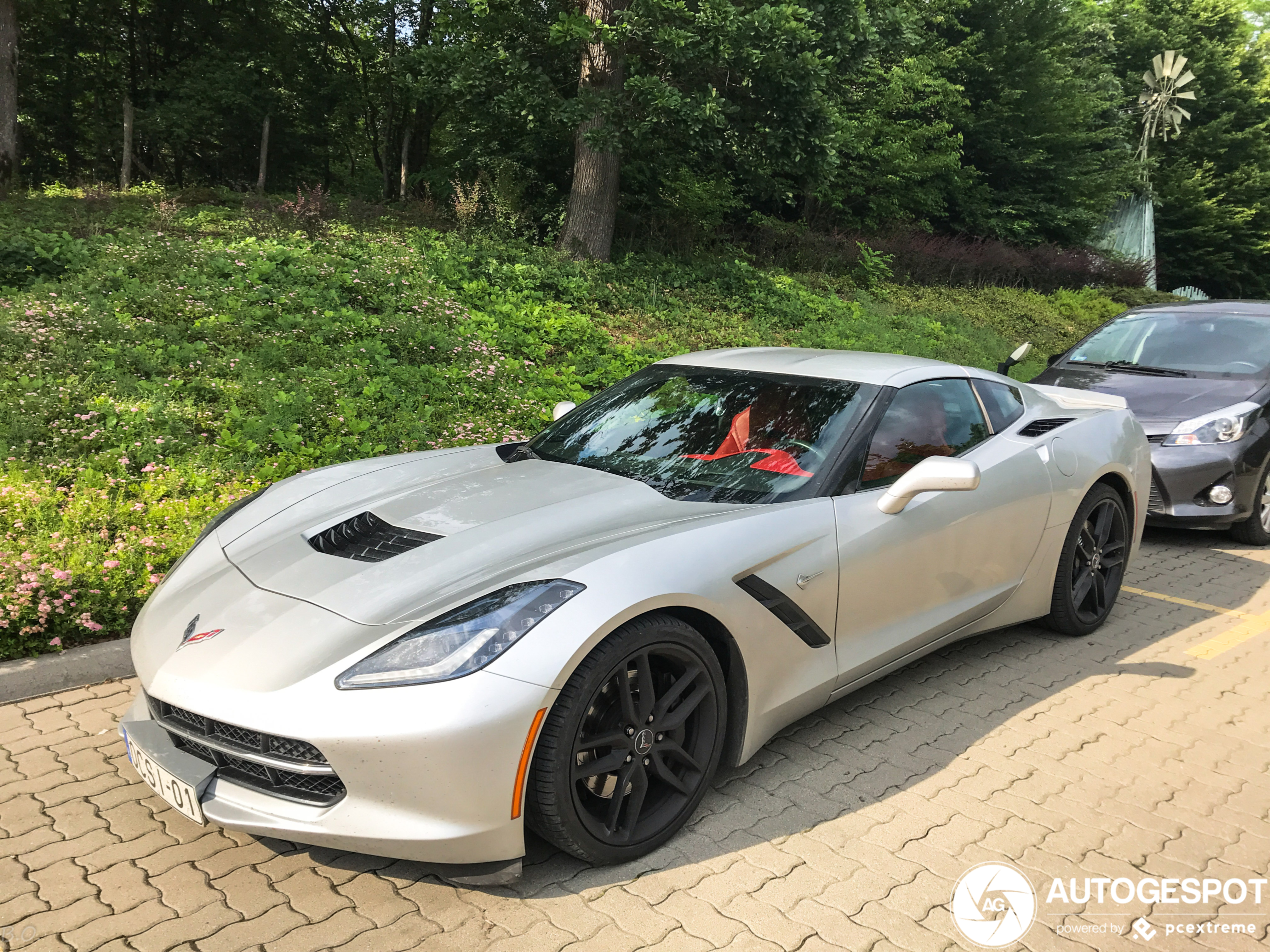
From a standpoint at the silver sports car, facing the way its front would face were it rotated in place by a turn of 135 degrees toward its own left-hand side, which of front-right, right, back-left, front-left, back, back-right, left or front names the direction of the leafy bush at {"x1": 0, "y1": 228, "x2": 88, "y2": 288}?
back-left

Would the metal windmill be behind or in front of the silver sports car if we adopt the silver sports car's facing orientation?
behind

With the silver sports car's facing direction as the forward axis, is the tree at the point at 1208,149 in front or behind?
behind

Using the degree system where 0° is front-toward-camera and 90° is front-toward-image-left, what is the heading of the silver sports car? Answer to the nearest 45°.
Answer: approximately 45°

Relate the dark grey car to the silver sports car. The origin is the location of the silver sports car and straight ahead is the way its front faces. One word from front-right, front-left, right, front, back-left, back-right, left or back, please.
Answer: back

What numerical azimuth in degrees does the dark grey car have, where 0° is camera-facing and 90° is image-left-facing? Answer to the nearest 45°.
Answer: approximately 45°
